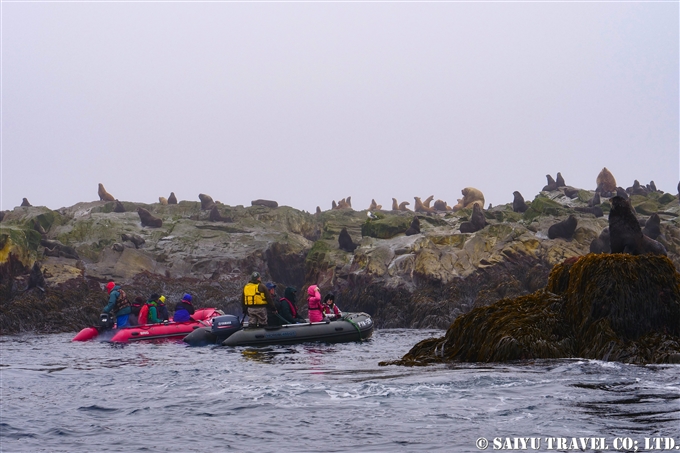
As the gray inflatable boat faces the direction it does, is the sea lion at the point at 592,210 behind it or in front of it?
in front

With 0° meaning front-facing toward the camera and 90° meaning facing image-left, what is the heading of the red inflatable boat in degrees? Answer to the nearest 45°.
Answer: approximately 225°

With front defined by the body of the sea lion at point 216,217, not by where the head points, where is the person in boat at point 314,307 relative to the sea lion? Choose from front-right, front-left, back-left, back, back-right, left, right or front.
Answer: left

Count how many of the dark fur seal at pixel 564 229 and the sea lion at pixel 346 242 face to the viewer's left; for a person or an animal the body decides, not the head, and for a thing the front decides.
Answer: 1
